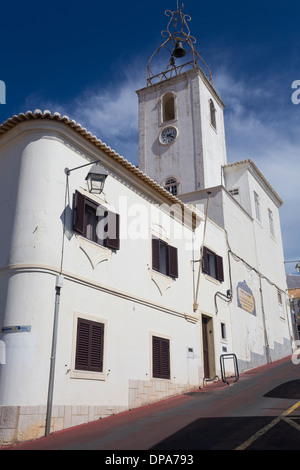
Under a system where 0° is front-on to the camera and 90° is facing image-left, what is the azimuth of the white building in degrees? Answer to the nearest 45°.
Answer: approximately 315°

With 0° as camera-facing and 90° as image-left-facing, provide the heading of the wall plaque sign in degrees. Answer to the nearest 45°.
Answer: approximately 315°

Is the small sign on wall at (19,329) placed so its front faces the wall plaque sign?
no

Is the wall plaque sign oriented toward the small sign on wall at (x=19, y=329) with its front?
no

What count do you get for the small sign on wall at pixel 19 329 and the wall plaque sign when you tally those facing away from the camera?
0

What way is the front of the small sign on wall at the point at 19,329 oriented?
toward the camera

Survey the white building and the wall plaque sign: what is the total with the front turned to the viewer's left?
0

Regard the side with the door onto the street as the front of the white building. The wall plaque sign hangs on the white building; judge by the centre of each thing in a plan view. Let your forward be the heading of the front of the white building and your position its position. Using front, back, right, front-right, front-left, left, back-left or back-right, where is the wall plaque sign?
left

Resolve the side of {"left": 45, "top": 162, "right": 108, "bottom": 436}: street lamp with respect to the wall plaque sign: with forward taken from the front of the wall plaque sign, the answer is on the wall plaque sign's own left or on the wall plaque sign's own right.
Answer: on the wall plaque sign's own right

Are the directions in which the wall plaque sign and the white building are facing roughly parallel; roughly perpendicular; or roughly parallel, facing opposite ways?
roughly parallel

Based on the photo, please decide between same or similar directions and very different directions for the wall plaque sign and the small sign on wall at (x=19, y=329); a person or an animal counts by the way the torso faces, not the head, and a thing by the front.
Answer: same or similar directions
